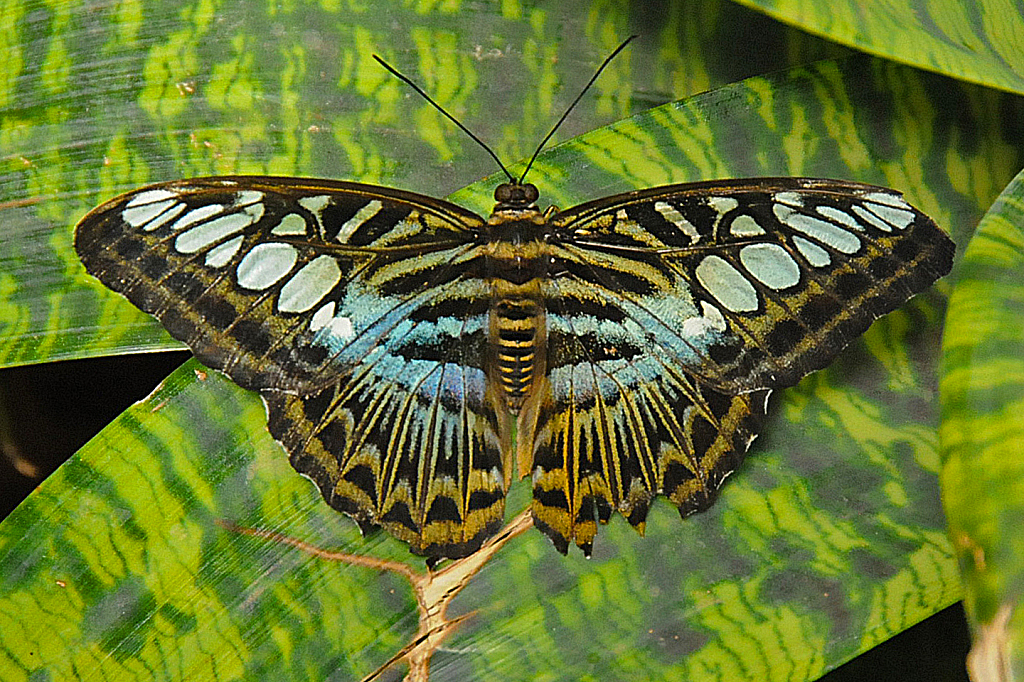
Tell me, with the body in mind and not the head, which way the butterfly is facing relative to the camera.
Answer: away from the camera
